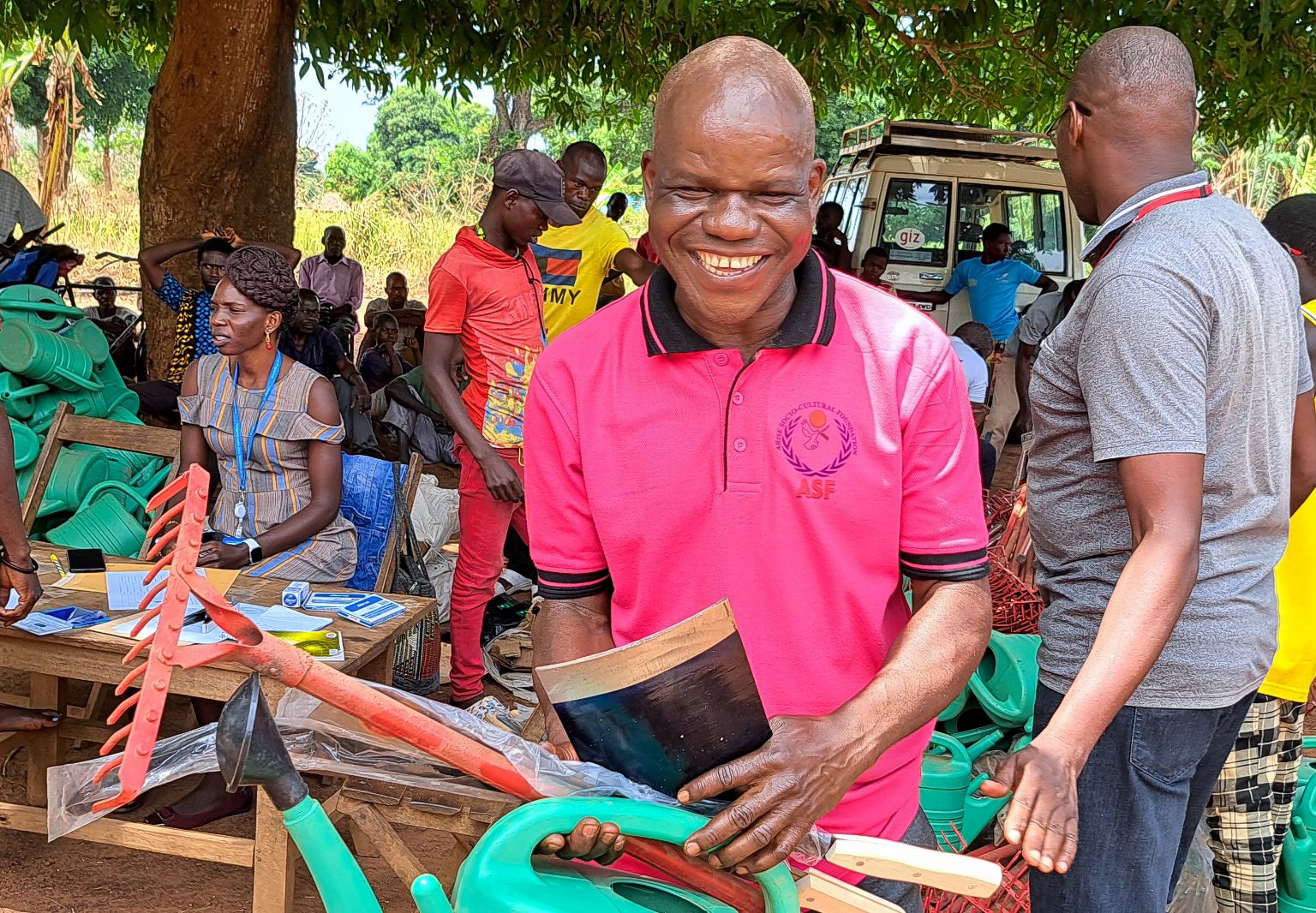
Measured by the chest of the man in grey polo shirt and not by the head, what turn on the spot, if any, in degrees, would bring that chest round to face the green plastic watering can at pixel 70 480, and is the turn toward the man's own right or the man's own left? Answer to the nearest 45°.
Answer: approximately 45° to the man's own left

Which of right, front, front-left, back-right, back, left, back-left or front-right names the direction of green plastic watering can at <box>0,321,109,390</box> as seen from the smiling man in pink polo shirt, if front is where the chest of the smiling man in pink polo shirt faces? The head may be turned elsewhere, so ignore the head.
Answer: back-right

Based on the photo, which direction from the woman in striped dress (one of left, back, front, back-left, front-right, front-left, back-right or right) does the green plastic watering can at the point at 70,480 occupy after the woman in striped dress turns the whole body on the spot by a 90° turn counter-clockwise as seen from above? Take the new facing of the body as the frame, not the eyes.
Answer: back

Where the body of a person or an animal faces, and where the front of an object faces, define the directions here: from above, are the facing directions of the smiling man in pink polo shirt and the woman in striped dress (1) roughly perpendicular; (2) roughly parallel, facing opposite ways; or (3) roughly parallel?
roughly parallel

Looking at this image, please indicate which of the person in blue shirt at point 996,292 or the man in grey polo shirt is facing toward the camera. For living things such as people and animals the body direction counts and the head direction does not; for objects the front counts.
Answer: the person in blue shirt

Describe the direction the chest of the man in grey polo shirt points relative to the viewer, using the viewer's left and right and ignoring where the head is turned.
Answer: facing away from the viewer and to the left of the viewer

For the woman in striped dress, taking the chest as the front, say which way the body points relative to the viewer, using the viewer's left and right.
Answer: facing the viewer and to the left of the viewer

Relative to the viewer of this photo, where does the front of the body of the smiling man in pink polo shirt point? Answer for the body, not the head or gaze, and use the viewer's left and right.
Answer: facing the viewer

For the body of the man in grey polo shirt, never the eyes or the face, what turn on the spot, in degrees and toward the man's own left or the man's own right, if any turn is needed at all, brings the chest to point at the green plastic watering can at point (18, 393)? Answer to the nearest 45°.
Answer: approximately 45° to the man's own left

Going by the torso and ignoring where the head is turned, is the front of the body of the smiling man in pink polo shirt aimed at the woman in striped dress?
no

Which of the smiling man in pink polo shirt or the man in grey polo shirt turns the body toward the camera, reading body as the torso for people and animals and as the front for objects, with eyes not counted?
the smiling man in pink polo shirt

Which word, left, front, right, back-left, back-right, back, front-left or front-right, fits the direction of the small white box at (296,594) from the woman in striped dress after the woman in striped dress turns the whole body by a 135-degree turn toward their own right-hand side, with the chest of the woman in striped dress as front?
back

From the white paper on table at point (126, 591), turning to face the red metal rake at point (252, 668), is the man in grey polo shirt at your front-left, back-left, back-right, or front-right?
front-left

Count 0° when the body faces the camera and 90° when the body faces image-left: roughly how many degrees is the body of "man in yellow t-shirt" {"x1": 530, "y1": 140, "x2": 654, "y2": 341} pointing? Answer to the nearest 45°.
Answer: approximately 45°

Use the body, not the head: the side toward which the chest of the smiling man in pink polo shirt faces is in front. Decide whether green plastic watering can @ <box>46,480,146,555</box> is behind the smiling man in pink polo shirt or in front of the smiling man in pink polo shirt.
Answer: behind
